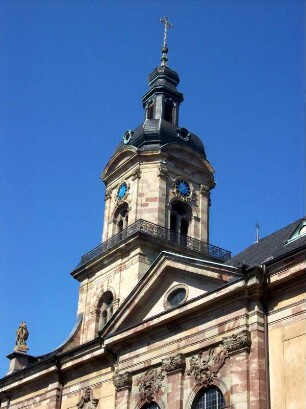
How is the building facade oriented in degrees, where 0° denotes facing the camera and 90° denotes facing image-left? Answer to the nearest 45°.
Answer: approximately 45°
